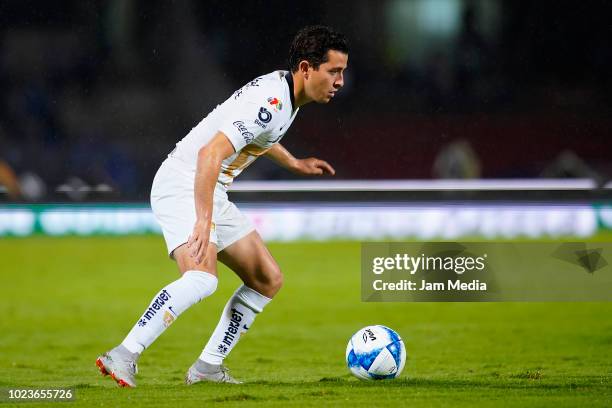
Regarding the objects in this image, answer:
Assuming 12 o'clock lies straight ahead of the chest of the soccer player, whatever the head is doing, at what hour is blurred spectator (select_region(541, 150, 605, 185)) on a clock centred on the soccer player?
The blurred spectator is roughly at 10 o'clock from the soccer player.

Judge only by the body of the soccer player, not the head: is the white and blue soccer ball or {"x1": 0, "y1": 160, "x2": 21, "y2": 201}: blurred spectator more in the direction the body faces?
the white and blue soccer ball

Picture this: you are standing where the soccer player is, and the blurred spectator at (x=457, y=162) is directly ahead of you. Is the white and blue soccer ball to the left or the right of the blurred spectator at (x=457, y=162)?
right

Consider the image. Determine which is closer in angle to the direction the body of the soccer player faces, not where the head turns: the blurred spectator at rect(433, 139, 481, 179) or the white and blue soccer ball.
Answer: the white and blue soccer ball

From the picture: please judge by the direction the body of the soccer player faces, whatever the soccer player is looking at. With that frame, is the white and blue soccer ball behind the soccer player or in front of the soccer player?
in front

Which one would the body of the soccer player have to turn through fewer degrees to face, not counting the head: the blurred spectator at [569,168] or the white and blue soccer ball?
the white and blue soccer ball

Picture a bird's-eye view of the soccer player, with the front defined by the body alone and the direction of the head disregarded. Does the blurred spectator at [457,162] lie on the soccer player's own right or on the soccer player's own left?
on the soccer player's own left

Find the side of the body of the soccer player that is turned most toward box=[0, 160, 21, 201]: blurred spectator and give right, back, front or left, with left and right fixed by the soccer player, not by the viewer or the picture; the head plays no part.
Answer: left

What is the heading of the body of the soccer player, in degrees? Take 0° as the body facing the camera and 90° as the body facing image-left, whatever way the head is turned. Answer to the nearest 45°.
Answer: approximately 270°
